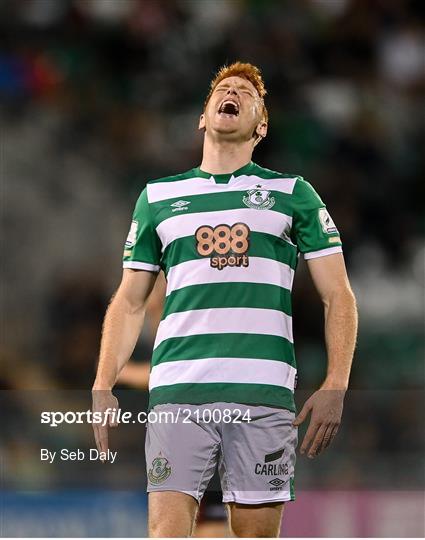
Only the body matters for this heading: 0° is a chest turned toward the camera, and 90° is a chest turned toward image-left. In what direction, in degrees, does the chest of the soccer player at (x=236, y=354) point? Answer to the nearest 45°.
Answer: approximately 0°
